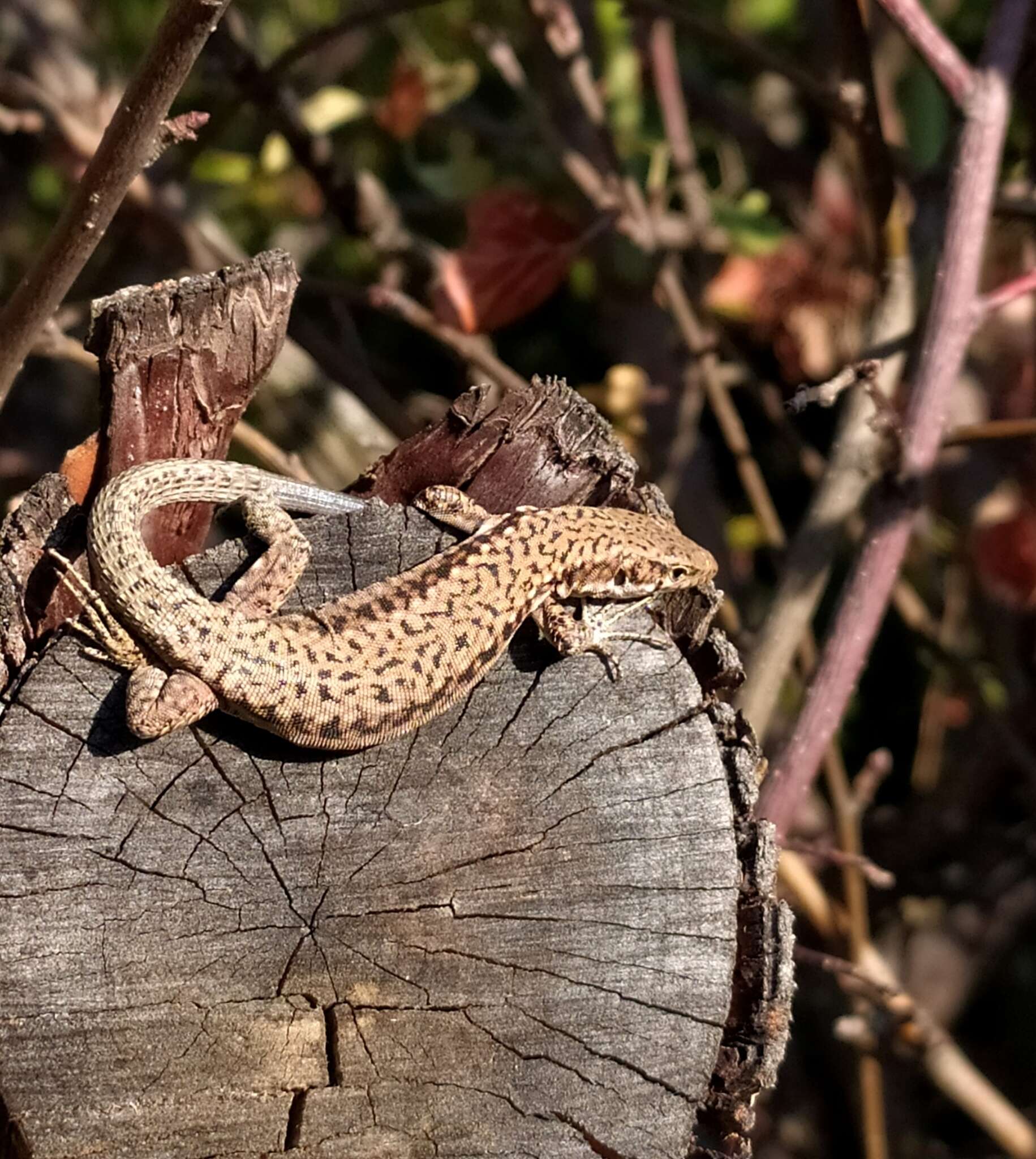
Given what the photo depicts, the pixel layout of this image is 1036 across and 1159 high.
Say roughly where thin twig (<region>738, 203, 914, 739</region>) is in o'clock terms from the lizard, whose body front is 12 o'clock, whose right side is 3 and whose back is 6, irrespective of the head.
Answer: The thin twig is roughly at 11 o'clock from the lizard.

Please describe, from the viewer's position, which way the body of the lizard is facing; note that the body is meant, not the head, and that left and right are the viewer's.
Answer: facing to the right of the viewer

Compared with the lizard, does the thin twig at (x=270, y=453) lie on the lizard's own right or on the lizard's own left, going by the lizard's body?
on the lizard's own left

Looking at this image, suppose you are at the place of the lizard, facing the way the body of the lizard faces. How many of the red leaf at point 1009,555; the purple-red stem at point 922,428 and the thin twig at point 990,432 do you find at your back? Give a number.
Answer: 0

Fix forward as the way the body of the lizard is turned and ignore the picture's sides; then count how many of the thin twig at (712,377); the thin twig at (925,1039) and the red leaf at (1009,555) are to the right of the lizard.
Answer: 0

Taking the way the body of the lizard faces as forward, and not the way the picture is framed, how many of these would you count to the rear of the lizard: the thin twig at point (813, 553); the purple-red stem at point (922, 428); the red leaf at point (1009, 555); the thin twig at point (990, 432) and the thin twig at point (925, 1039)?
0
